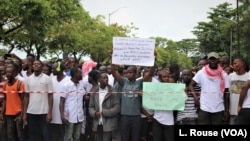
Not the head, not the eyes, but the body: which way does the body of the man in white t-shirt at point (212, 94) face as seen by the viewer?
toward the camera

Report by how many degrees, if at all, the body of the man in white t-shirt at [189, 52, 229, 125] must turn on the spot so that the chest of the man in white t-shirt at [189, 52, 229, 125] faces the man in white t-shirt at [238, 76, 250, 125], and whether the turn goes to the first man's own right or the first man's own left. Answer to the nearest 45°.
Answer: approximately 90° to the first man's own left

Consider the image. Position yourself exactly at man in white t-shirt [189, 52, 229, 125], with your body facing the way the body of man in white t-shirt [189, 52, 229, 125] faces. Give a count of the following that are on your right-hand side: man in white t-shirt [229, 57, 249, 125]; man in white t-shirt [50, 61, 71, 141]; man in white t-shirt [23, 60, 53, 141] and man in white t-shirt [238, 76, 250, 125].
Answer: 2

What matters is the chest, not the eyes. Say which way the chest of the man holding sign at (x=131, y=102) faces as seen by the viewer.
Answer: toward the camera

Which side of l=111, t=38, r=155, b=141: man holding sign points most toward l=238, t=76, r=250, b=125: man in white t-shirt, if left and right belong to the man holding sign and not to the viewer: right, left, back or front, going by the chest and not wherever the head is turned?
left

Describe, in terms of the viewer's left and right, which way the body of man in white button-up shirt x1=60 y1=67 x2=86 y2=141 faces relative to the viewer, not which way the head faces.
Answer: facing the viewer and to the right of the viewer

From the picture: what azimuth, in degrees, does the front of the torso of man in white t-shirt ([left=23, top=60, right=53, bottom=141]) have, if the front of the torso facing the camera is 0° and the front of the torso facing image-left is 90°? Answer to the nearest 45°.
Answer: approximately 0°

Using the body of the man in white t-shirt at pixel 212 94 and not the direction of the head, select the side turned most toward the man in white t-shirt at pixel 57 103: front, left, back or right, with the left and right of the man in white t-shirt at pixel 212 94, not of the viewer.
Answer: right

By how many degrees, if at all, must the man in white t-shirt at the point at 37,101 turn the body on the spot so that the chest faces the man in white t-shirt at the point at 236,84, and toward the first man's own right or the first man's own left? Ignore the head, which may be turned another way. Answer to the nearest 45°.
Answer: approximately 90° to the first man's own left

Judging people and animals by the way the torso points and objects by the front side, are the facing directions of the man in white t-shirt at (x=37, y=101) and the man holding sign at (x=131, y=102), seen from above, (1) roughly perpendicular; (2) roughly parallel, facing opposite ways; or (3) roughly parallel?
roughly parallel

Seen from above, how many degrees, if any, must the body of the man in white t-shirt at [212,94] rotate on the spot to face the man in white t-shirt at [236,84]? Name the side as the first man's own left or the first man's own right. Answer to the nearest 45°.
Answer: approximately 135° to the first man's own left
